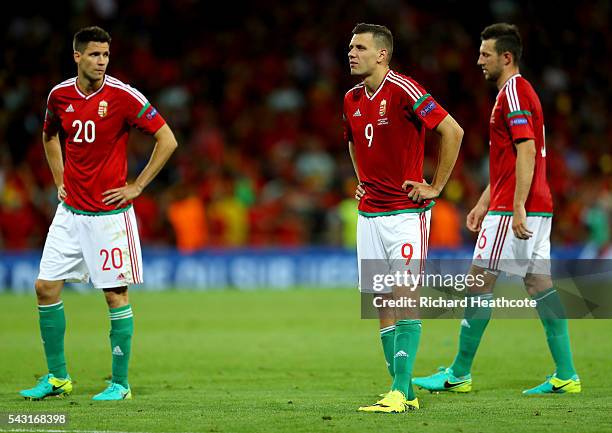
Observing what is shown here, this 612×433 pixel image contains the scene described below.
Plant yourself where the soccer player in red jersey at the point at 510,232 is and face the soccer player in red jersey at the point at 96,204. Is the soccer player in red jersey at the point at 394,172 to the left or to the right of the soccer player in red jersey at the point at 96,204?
left

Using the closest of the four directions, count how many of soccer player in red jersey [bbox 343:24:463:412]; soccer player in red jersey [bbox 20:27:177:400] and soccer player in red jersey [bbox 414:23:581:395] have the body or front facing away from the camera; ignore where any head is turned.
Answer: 0

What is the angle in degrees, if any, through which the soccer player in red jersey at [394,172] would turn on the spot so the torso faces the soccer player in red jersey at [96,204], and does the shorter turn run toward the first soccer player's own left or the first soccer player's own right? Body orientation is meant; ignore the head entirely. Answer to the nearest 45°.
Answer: approximately 45° to the first soccer player's own right

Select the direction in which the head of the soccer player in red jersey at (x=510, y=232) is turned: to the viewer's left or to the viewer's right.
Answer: to the viewer's left

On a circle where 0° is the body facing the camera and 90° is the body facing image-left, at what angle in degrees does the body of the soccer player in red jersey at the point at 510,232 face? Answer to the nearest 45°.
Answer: approximately 90°

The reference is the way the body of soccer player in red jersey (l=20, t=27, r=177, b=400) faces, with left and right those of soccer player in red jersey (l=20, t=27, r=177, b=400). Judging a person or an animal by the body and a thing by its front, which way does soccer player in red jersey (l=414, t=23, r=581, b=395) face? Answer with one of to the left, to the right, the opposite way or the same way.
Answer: to the right

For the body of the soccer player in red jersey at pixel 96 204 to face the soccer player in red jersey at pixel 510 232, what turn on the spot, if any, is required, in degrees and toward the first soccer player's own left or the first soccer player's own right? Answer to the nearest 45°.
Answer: approximately 135° to the first soccer player's own left

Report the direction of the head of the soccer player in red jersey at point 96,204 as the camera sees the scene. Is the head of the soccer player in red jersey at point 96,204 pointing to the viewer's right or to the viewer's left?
to the viewer's right

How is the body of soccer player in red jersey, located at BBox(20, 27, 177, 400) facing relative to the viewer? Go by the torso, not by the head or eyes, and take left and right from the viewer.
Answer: facing the viewer and to the left of the viewer

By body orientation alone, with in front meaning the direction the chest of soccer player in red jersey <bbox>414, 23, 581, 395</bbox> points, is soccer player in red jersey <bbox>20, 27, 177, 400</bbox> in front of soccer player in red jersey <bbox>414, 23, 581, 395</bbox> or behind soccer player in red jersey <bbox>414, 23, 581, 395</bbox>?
in front

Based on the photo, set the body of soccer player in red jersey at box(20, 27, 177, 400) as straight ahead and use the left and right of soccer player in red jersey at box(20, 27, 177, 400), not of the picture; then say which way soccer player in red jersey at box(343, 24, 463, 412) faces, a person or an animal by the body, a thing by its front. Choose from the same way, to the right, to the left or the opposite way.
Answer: the same way

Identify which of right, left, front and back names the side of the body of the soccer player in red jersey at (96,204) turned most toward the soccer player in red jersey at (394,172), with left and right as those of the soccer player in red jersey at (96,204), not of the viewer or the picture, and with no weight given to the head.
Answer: left
